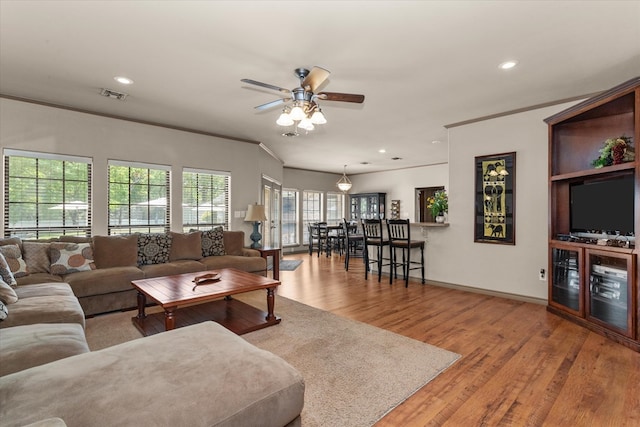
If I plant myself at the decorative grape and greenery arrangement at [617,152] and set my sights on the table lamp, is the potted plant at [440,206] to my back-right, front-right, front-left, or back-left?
front-right

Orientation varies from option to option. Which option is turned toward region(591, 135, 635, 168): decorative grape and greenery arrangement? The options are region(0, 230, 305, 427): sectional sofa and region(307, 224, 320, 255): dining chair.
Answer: the sectional sofa

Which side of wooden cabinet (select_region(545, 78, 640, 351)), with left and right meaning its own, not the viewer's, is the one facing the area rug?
front

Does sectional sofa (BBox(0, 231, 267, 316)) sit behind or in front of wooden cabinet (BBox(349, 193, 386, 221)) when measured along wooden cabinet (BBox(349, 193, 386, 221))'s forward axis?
in front

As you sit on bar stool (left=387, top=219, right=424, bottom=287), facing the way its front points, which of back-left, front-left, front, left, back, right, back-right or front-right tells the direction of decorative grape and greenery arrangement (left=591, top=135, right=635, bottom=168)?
right

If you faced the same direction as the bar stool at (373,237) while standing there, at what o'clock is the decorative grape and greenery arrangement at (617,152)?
The decorative grape and greenery arrangement is roughly at 3 o'clock from the bar stool.

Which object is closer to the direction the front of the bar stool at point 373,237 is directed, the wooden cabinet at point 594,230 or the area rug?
the wooden cabinet

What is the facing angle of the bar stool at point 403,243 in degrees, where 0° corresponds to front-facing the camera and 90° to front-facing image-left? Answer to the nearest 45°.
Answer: approximately 225°

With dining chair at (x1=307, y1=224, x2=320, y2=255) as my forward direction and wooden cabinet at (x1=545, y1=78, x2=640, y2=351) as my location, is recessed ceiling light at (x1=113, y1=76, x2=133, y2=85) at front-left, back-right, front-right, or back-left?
front-left

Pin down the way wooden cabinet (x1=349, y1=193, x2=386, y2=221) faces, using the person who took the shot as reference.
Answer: facing the viewer and to the left of the viewer

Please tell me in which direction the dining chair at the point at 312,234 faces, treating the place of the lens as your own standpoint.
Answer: facing away from the viewer and to the right of the viewer

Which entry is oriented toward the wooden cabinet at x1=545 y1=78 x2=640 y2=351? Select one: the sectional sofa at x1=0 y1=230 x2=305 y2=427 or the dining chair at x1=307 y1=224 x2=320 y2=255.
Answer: the sectional sofa

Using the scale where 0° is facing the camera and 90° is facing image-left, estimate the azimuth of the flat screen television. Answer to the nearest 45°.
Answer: approximately 45°

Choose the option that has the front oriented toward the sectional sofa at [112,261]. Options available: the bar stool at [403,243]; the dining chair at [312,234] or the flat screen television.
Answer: the flat screen television

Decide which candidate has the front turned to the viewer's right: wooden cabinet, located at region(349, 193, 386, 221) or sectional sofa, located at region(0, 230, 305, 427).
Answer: the sectional sofa
